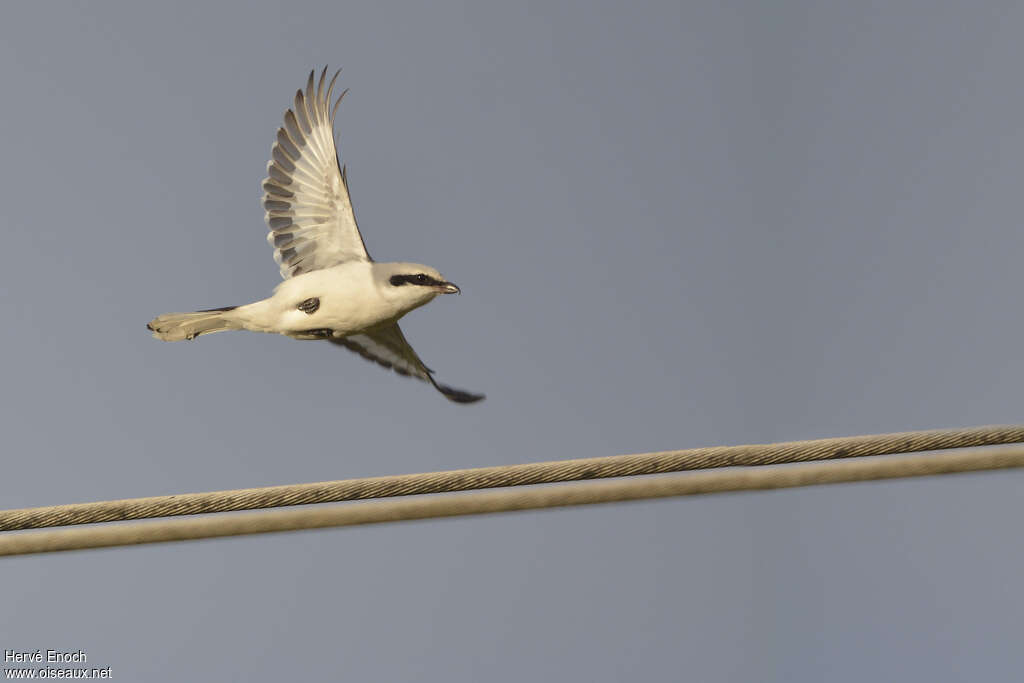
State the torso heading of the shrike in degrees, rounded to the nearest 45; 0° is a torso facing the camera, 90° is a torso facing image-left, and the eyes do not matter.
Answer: approximately 270°
